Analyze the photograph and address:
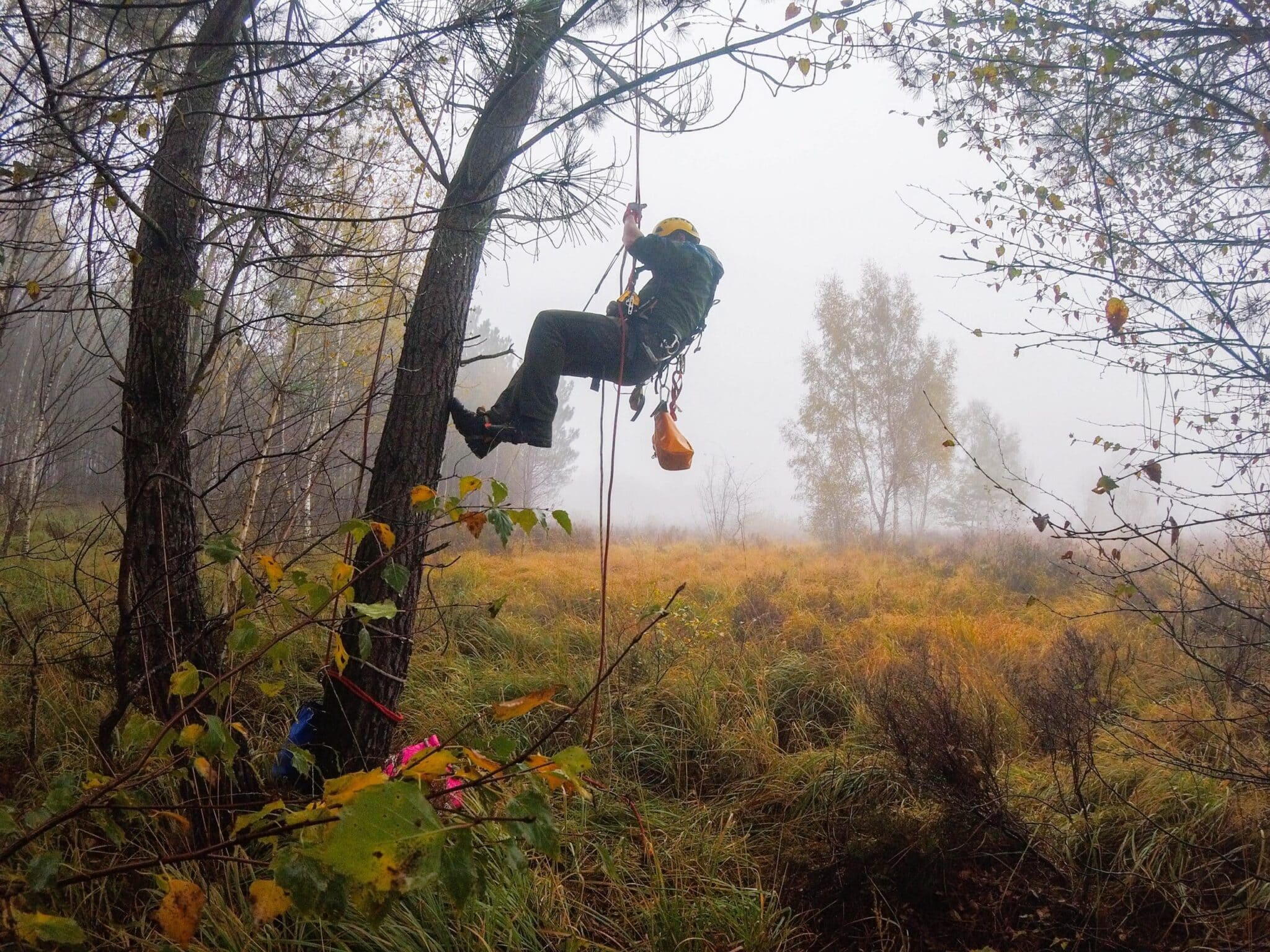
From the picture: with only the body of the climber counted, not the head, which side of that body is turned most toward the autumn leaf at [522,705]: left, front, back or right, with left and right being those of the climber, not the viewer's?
left

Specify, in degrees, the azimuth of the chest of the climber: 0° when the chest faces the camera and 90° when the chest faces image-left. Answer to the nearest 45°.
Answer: approximately 90°

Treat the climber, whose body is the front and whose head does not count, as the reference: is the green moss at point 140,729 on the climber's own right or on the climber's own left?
on the climber's own left

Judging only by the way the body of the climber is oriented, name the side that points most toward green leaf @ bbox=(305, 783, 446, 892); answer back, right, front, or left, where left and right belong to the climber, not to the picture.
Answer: left

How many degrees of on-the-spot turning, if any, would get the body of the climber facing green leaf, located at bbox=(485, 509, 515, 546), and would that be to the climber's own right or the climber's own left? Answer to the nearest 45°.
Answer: approximately 90° to the climber's own left
